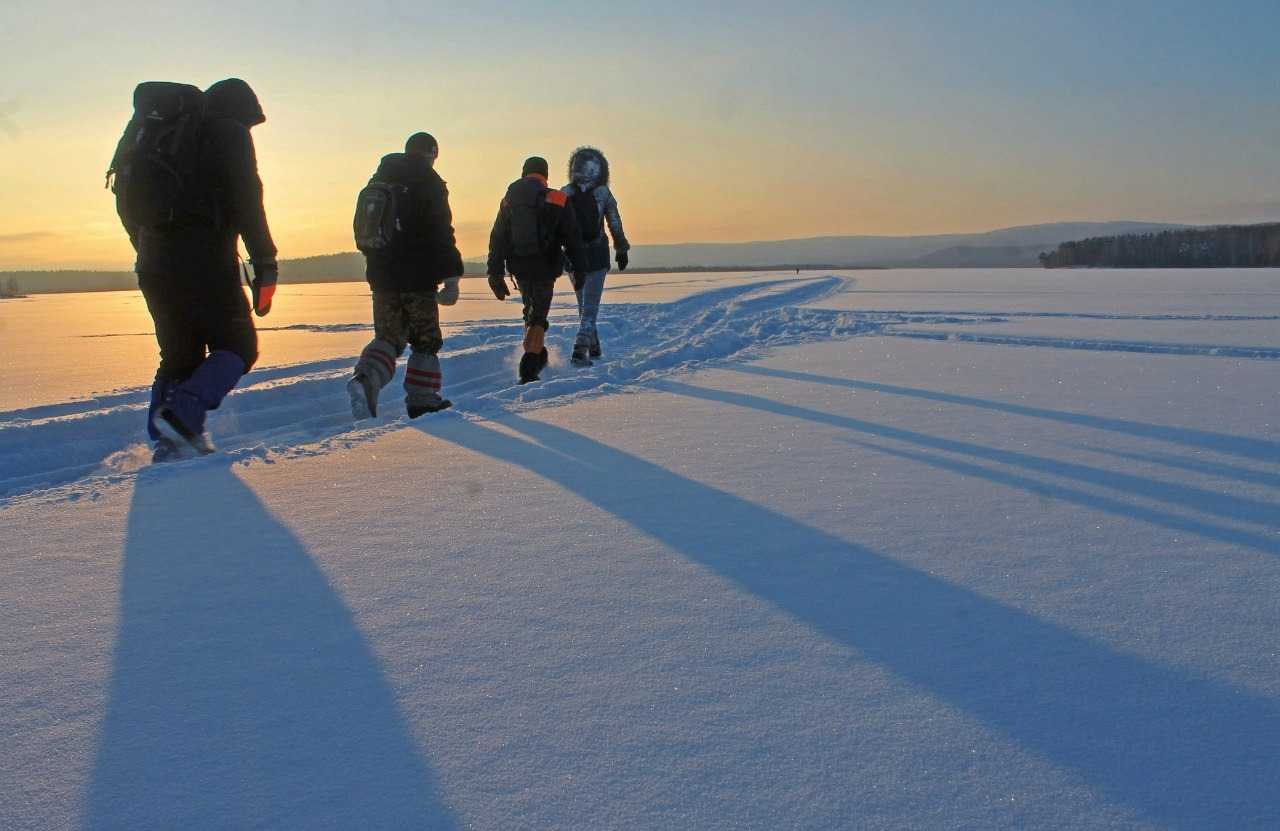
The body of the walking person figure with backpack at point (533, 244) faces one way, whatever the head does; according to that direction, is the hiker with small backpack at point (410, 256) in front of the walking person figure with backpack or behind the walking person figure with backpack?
behind

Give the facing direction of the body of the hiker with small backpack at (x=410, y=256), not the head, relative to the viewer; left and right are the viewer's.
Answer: facing away from the viewer and to the right of the viewer

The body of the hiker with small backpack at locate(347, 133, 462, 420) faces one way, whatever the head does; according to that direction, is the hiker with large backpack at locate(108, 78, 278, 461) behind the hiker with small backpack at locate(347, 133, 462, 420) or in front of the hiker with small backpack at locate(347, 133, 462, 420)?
behind

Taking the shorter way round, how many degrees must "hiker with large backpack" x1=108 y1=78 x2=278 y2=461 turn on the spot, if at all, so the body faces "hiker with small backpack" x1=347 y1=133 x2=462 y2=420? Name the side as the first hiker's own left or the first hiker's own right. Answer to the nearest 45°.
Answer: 0° — they already face them

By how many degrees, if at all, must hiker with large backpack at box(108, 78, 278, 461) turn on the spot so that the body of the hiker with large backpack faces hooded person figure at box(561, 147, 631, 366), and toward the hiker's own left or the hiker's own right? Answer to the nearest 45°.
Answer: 0° — they already face them

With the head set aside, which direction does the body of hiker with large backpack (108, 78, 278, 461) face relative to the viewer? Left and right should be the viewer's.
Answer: facing away from the viewer and to the right of the viewer

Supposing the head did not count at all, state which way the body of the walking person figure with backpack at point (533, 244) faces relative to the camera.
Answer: away from the camera

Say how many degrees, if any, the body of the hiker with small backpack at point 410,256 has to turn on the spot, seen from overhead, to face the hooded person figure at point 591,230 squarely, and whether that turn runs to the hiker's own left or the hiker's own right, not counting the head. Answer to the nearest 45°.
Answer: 0° — they already face them

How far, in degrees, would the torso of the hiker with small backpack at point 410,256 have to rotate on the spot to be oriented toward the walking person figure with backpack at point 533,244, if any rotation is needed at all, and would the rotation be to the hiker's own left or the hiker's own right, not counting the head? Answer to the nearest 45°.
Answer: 0° — they already face them

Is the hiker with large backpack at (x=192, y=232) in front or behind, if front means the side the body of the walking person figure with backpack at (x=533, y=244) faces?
behind
